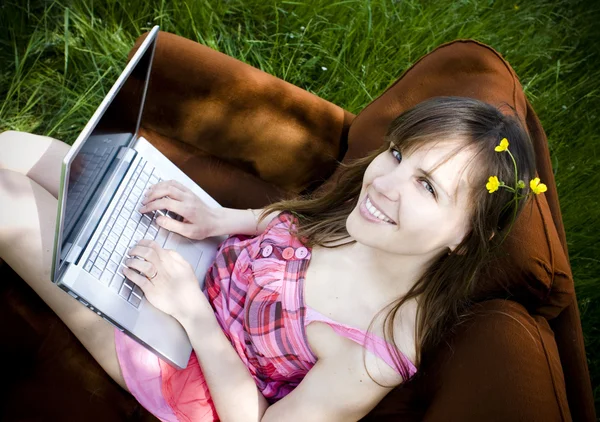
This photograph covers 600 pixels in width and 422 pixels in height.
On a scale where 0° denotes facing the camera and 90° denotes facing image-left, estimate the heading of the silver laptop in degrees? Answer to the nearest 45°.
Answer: approximately 315°
